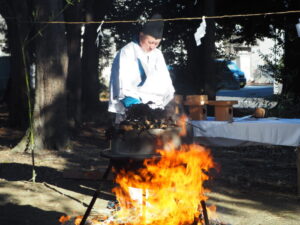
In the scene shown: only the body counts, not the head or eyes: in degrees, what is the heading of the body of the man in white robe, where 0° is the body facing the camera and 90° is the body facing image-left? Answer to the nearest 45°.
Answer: approximately 315°

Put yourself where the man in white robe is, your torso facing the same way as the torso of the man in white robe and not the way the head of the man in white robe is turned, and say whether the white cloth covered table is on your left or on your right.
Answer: on your left

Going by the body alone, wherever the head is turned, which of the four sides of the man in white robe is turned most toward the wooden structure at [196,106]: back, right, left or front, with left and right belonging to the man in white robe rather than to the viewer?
left
